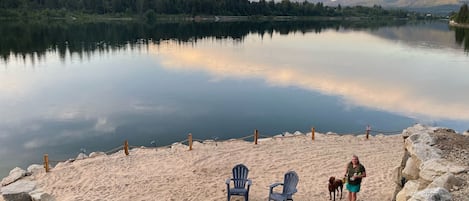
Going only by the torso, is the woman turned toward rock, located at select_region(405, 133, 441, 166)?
no

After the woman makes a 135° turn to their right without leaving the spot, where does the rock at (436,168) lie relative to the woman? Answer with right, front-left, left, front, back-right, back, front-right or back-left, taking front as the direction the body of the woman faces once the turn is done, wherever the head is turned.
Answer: back

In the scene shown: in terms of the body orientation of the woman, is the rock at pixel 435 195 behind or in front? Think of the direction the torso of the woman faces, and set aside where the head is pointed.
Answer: in front

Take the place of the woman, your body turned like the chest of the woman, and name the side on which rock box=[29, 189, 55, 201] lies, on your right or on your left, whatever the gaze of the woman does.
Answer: on your right

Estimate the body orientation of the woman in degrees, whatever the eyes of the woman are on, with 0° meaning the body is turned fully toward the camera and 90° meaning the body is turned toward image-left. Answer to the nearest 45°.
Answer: approximately 0°

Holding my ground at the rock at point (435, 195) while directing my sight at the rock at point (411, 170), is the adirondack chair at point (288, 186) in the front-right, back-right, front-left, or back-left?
front-left

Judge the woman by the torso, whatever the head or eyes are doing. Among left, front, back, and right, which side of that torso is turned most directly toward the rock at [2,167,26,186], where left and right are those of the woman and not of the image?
right

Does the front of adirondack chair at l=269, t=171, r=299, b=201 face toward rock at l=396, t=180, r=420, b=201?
no
